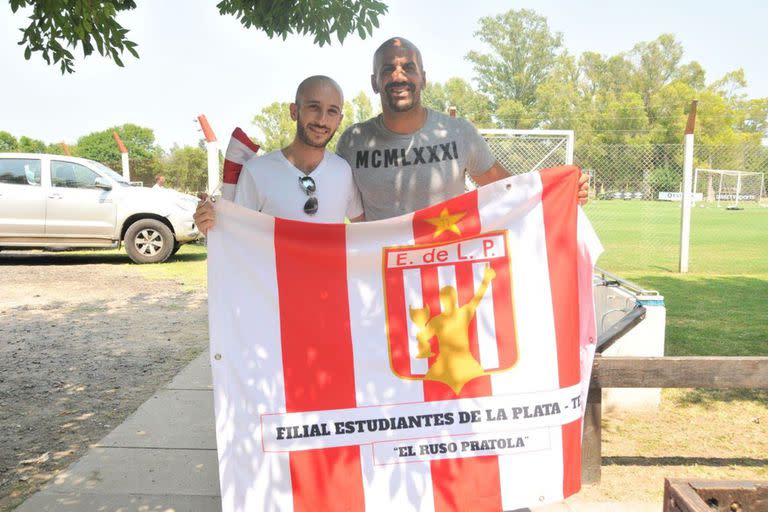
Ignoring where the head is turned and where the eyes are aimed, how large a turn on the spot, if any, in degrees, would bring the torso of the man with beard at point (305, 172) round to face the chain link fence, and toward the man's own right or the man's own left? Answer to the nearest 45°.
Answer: approximately 135° to the man's own left

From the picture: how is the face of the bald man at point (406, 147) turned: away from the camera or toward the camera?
toward the camera

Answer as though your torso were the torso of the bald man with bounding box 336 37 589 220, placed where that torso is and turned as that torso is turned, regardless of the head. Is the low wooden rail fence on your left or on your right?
on your left

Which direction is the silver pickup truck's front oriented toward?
to the viewer's right

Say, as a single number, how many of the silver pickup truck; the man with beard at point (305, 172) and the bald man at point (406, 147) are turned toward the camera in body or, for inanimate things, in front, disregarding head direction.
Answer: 2

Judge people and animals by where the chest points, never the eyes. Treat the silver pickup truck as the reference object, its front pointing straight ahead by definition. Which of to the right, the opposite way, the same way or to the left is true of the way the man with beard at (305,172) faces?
to the right

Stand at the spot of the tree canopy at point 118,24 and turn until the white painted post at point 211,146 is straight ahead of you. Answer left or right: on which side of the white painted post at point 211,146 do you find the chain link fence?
right

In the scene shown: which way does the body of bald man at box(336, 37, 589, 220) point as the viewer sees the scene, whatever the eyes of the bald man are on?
toward the camera

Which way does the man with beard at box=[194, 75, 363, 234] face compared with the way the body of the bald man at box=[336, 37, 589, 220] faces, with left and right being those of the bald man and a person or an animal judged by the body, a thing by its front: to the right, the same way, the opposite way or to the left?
the same way

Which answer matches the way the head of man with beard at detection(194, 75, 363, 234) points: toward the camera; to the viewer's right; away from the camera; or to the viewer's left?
toward the camera

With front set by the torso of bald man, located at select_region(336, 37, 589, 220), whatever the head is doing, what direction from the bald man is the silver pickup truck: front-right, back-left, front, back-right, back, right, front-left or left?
back-right

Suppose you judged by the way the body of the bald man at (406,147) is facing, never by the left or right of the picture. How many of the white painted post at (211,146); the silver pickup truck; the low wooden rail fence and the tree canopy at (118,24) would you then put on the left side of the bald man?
1

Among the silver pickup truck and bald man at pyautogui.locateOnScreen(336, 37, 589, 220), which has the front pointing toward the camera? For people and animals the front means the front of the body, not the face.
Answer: the bald man

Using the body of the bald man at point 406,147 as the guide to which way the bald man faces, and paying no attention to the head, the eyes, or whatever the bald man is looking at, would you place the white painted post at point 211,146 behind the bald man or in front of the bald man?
behind

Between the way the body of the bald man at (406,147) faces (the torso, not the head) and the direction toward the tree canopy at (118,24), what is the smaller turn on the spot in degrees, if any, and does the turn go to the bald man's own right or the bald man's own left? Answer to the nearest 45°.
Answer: approximately 90° to the bald man's own right
